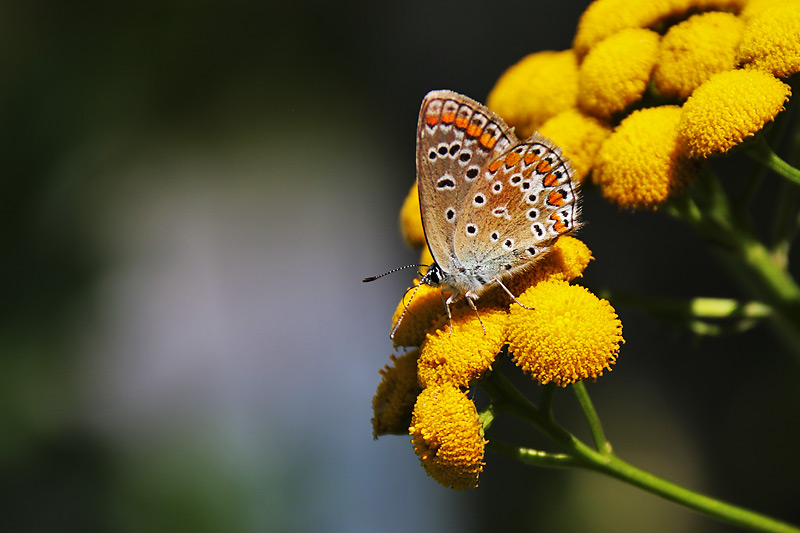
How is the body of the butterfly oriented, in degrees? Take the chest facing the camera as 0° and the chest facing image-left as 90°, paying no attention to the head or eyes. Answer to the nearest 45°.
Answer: approximately 90°

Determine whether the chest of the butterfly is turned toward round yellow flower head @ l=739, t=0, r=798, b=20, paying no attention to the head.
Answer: no
